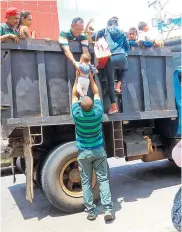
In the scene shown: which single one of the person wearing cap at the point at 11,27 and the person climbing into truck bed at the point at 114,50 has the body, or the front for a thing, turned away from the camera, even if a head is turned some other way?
the person climbing into truck bed

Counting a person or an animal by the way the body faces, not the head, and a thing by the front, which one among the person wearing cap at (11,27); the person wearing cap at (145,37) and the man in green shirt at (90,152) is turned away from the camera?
the man in green shirt

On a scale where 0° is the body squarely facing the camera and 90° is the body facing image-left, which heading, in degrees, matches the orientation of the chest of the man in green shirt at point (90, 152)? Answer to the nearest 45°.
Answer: approximately 180°

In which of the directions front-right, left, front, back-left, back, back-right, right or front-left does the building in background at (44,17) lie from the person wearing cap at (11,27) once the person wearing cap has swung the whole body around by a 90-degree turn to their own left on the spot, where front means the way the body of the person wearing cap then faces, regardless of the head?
front-left

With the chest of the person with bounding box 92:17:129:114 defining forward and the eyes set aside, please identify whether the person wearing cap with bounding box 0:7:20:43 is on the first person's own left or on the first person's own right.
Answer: on the first person's own left

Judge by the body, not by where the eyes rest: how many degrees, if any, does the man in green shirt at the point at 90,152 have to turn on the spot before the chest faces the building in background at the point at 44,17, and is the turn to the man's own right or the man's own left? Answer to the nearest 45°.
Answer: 0° — they already face it

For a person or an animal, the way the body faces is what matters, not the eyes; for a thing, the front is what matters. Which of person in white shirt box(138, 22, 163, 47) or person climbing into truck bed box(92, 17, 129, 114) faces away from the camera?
the person climbing into truck bed

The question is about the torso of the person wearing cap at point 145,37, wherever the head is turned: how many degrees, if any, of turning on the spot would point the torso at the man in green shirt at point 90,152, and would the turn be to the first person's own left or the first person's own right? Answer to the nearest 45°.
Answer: approximately 90° to the first person's own right

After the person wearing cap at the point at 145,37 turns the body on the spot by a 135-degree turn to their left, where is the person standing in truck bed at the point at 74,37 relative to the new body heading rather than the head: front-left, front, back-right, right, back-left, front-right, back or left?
back-left

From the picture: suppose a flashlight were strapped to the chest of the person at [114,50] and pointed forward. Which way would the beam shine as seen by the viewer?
away from the camera
